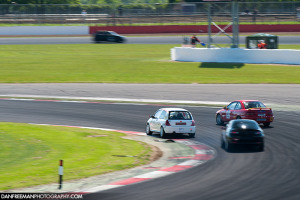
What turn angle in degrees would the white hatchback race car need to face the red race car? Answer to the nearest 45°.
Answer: approximately 90° to its right

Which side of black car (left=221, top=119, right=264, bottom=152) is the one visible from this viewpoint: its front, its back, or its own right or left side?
back

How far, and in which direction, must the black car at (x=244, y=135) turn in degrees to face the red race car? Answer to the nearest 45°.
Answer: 0° — it already faces it

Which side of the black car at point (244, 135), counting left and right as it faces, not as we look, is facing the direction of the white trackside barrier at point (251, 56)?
front

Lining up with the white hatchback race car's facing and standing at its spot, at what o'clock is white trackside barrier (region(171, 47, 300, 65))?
The white trackside barrier is roughly at 2 o'clock from the white hatchback race car.

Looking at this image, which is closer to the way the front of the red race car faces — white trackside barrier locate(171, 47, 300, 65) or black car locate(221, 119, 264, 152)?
the white trackside barrier

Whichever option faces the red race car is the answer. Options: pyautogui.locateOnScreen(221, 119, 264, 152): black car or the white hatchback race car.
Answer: the black car
